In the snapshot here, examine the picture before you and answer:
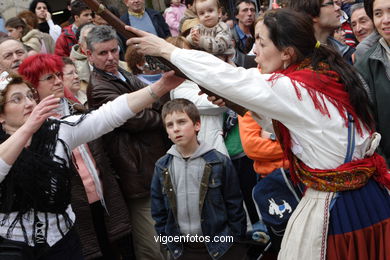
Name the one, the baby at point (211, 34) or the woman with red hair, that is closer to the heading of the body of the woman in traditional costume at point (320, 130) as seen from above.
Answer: the woman with red hair

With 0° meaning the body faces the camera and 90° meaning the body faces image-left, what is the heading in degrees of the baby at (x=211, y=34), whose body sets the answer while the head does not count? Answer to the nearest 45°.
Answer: approximately 45°

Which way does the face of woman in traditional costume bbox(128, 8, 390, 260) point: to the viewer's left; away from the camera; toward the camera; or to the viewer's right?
to the viewer's left

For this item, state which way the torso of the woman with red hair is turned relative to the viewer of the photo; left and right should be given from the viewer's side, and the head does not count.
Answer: facing the viewer and to the right of the viewer

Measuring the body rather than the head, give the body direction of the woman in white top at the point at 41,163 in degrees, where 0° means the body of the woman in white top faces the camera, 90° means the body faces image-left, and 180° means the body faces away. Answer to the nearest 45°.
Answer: approximately 315°

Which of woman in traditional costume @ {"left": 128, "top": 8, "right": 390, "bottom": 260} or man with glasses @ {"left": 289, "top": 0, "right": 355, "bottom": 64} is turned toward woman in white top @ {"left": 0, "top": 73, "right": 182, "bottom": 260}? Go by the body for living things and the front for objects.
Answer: the woman in traditional costume

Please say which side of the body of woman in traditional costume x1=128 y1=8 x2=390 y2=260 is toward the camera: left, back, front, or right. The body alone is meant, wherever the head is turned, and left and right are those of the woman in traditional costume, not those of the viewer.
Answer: left
